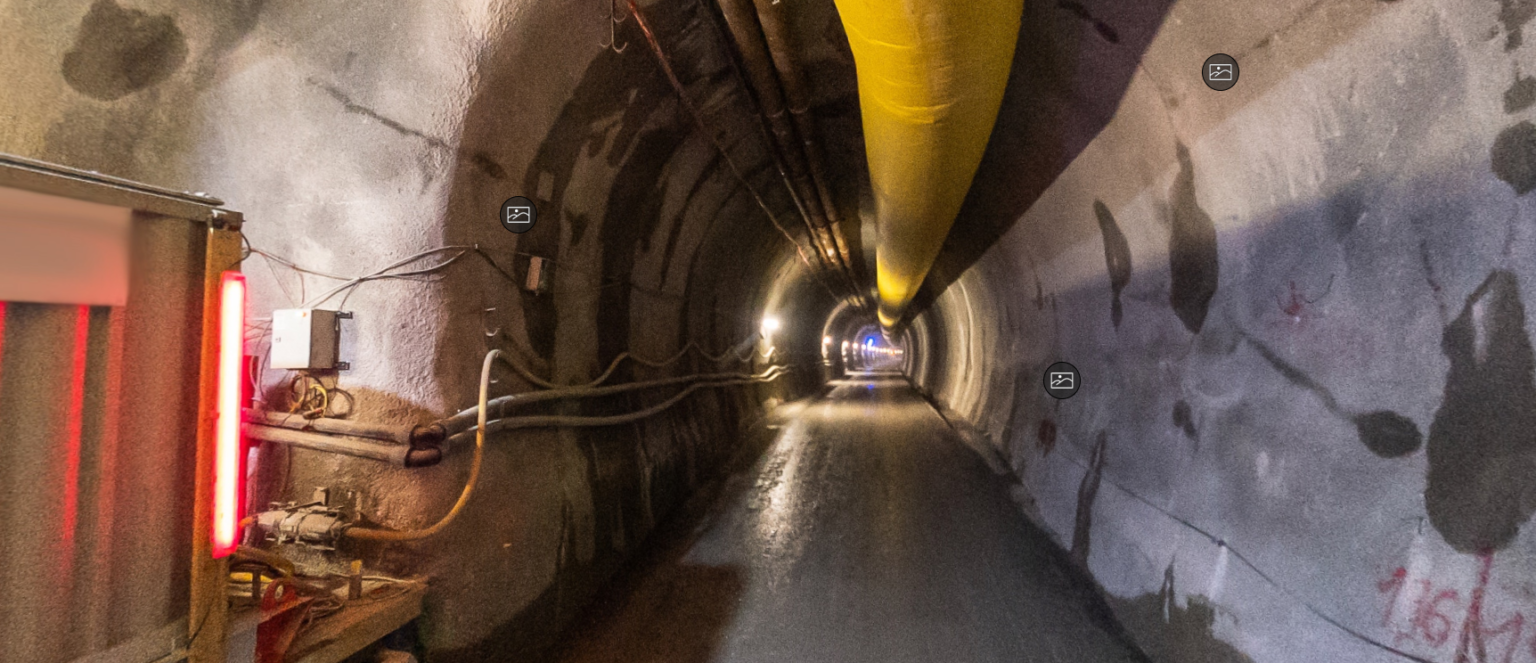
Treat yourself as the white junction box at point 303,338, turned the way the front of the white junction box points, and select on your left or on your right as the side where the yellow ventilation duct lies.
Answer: on your left
